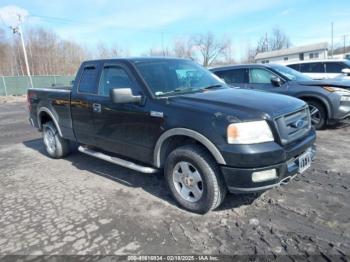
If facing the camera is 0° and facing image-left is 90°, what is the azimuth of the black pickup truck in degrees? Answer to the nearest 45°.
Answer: approximately 315°

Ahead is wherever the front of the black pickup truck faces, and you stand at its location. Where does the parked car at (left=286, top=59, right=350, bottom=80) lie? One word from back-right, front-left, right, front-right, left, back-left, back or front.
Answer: left

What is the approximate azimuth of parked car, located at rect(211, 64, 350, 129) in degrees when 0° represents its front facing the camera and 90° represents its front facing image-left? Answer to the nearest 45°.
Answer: approximately 315°

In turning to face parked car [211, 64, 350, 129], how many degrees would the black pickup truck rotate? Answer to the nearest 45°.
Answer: approximately 90° to its left

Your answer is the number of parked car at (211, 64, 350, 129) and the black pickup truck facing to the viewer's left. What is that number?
0
